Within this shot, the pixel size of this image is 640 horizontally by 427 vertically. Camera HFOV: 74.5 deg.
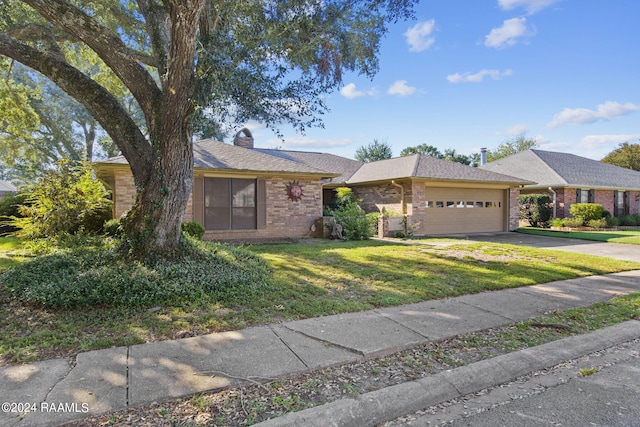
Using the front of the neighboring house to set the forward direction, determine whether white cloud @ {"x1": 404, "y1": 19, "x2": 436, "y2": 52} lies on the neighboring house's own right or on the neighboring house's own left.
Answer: on the neighboring house's own right

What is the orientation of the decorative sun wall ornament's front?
toward the camera

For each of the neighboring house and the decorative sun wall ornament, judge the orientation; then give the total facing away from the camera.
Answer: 0

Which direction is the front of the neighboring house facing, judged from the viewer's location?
facing the viewer and to the right of the viewer

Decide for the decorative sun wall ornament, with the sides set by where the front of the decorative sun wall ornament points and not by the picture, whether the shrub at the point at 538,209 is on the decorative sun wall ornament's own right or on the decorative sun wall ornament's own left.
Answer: on the decorative sun wall ornament's own left

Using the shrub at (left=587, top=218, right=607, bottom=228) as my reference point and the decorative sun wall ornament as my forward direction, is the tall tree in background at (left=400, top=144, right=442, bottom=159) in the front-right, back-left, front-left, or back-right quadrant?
back-right

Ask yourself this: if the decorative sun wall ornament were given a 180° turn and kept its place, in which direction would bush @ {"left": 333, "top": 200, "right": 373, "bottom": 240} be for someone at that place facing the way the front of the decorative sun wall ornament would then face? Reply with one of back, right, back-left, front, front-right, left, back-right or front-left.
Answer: right

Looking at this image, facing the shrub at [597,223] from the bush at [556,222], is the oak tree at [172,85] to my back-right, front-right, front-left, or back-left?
back-right

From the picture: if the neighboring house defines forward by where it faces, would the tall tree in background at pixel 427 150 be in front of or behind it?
behind

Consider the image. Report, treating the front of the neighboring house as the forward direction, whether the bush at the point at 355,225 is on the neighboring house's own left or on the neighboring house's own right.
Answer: on the neighboring house's own right
